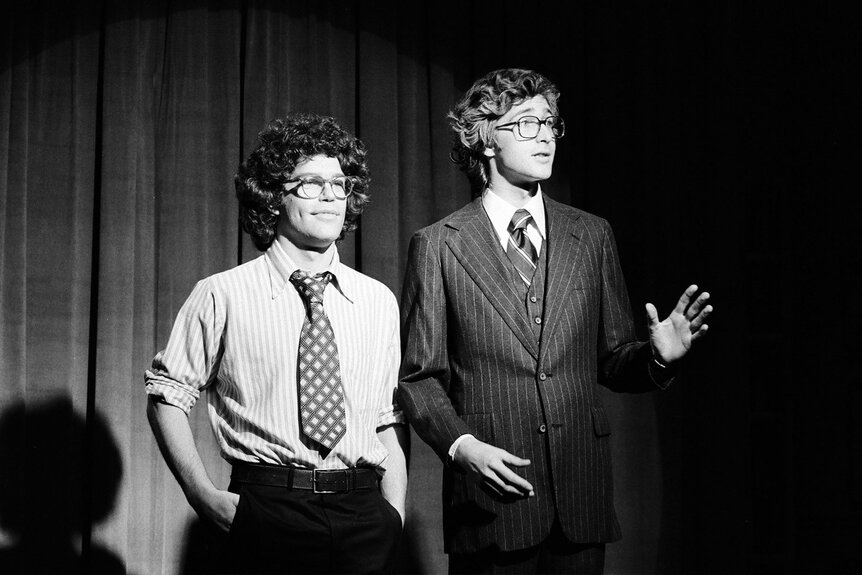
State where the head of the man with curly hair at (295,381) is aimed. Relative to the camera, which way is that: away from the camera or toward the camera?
toward the camera

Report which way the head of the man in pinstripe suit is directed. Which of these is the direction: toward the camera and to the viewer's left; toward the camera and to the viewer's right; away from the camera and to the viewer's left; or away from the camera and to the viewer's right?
toward the camera and to the viewer's right

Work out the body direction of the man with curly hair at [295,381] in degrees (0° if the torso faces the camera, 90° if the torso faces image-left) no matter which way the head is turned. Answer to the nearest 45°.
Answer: approximately 315°

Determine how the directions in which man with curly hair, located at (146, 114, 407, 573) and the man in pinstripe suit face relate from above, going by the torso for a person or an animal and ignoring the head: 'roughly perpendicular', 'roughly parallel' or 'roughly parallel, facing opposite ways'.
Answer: roughly parallel

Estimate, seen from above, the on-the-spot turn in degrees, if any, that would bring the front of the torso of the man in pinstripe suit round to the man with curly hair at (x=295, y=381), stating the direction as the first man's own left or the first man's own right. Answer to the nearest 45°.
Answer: approximately 135° to the first man's own right

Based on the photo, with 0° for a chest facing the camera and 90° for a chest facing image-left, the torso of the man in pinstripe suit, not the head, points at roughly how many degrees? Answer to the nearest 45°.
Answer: approximately 315°

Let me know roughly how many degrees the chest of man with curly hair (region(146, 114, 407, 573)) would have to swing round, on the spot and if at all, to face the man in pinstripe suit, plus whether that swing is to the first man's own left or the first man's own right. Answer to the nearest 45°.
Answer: approximately 45° to the first man's own left

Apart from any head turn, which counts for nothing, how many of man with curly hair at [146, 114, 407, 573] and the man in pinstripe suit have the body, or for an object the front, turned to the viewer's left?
0
